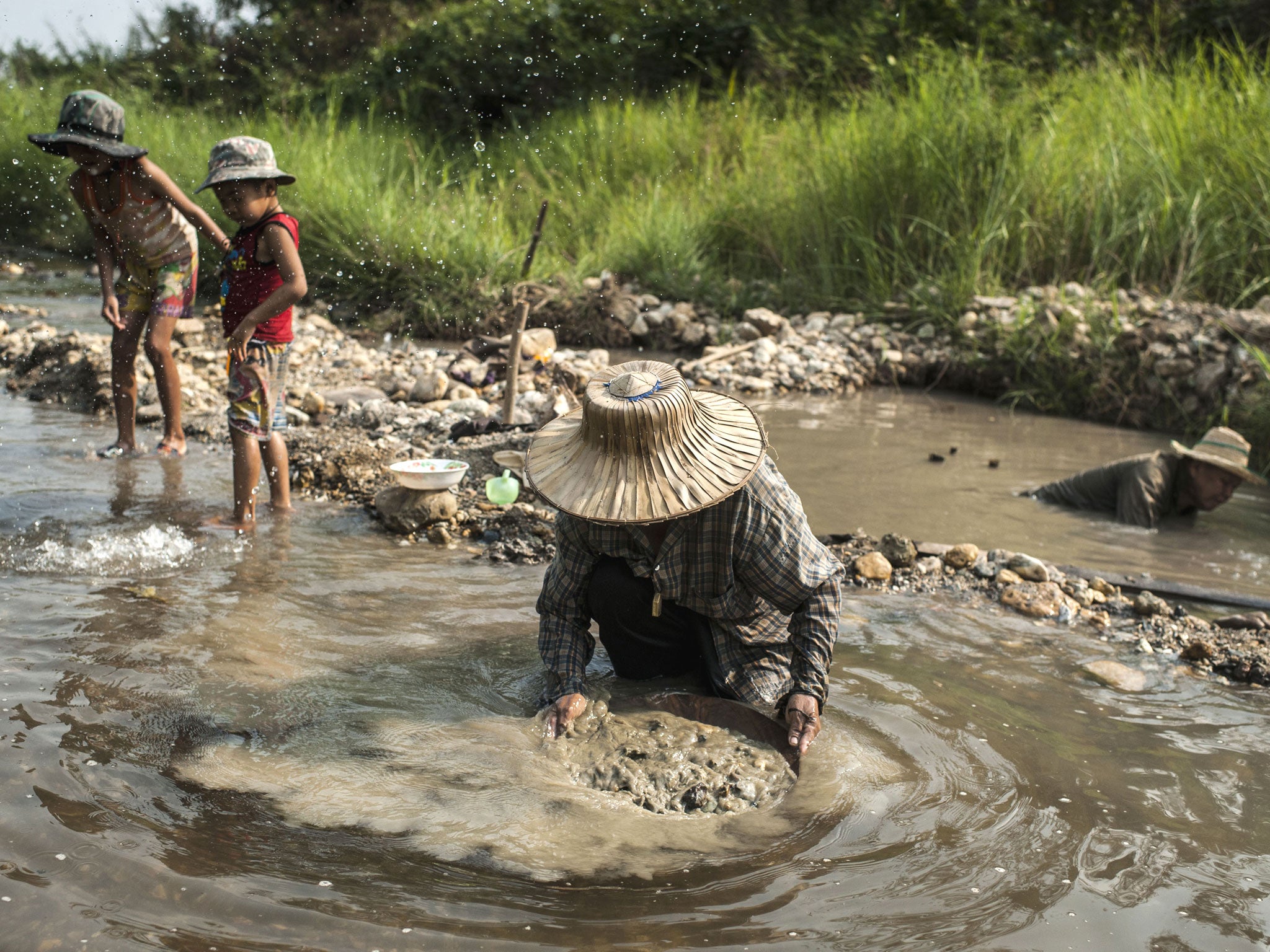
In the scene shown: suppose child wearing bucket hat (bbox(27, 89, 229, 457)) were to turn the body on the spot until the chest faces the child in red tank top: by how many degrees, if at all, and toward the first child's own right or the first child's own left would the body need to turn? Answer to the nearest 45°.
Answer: approximately 45° to the first child's own left

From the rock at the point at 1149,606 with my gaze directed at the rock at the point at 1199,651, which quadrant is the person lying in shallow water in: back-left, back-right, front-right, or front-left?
back-left
